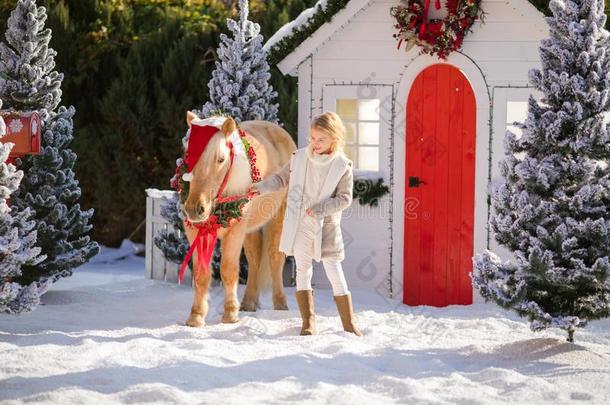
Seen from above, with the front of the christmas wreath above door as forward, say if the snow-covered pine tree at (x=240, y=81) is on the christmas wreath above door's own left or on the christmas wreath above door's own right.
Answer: on the christmas wreath above door's own right

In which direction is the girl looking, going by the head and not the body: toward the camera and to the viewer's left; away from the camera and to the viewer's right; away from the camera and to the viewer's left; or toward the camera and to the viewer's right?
toward the camera and to the viewer's left

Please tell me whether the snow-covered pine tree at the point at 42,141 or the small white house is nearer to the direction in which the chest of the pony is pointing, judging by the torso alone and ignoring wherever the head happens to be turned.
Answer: the snow-covered pine tree

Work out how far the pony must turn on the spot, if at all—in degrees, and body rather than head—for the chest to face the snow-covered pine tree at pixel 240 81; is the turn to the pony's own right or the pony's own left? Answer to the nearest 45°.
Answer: approximately 135° to the pony's own right

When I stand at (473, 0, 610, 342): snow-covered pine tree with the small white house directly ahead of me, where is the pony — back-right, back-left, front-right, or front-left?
front-left

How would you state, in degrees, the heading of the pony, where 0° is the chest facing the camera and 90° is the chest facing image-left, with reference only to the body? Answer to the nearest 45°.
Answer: approximately 45°

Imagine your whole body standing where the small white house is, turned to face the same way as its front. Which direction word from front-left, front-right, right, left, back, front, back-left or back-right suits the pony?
front-right

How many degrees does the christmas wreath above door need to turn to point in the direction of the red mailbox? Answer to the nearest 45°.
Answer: approximately 45° to its right

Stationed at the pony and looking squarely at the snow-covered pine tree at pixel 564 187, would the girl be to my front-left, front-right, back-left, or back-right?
front-right

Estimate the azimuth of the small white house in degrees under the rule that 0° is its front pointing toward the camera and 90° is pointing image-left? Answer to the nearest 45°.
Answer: approximately 0°

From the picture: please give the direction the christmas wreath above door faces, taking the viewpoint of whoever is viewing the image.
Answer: facing the viewer

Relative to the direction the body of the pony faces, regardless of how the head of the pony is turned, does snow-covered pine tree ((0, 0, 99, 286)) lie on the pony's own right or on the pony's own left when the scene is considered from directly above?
on the pony's own right
